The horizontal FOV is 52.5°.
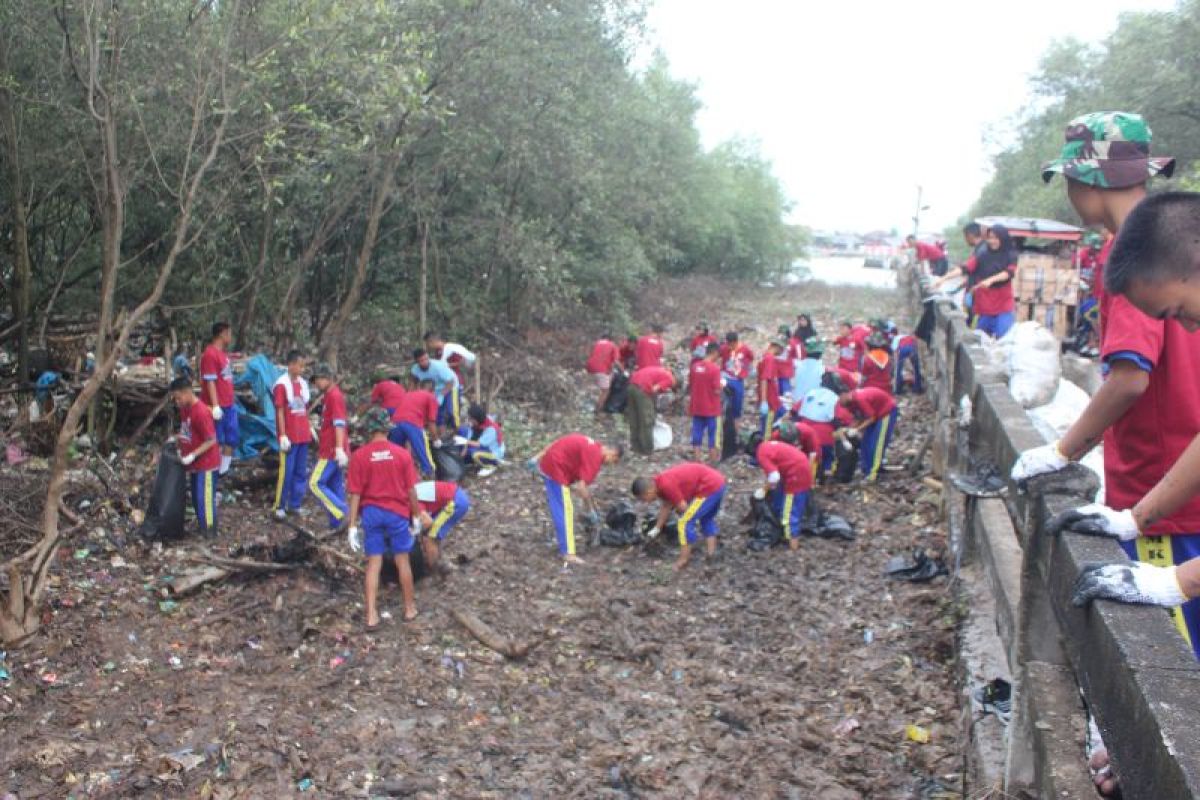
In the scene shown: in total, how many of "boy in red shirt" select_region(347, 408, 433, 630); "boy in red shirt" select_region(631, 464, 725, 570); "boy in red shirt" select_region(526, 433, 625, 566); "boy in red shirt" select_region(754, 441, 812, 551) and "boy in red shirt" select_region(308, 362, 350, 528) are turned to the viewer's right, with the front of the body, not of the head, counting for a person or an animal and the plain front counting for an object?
1

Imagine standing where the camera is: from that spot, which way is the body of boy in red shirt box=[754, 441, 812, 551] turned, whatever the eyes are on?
to the viewer's left

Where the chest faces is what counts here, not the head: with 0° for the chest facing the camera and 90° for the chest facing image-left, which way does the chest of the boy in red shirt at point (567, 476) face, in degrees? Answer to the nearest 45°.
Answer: approximately 270°

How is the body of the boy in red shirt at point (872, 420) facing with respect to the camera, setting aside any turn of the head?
to the viewer's left

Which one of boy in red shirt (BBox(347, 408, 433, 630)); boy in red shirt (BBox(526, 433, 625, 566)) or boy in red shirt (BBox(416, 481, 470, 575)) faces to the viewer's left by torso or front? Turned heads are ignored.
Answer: boy in red shirt (BBox(416, 481, 470, 575))

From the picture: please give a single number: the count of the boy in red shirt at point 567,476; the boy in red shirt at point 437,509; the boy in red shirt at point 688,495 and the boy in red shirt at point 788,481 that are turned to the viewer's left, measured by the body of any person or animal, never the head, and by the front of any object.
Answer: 3

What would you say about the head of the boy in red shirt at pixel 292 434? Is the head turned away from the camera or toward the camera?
toward the camera

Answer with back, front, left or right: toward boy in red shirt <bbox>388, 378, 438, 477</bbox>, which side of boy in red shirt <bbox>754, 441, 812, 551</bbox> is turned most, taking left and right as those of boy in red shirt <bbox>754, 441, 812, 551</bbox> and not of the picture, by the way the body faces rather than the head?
front

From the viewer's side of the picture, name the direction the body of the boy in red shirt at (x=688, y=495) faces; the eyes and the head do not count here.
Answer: to the viewer's left

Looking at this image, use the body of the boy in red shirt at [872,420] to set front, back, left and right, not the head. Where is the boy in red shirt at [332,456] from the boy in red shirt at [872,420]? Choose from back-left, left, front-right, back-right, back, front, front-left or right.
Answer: front-left

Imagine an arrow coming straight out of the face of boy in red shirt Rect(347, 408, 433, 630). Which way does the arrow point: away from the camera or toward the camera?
away from the camera

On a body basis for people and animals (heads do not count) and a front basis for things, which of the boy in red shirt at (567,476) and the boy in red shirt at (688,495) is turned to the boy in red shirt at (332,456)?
the boy in red shirt at (688,495)

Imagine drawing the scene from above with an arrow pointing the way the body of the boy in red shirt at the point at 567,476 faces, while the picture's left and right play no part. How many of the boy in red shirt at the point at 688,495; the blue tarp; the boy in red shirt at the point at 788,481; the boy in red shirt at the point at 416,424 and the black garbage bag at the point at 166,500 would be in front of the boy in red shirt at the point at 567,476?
2

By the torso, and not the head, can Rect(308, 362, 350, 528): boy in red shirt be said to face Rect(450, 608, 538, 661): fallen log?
no

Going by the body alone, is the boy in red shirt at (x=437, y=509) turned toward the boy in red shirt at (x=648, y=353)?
no

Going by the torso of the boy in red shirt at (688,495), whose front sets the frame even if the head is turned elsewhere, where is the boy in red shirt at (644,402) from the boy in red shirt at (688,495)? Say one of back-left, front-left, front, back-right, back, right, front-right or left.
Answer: right

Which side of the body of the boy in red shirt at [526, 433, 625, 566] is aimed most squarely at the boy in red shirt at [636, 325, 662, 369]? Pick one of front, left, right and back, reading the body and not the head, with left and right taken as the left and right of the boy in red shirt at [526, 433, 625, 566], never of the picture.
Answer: left

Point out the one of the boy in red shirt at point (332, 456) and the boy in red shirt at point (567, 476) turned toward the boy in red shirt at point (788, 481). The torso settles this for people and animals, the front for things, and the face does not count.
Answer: the boy in red shirt at point (567, 476)

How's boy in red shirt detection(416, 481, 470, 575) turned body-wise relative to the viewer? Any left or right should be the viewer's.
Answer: facing to the left of the viewer
